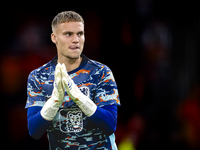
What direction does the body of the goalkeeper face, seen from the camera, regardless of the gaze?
toward the camera

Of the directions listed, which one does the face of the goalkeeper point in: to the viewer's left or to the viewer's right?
to the viewer's right
